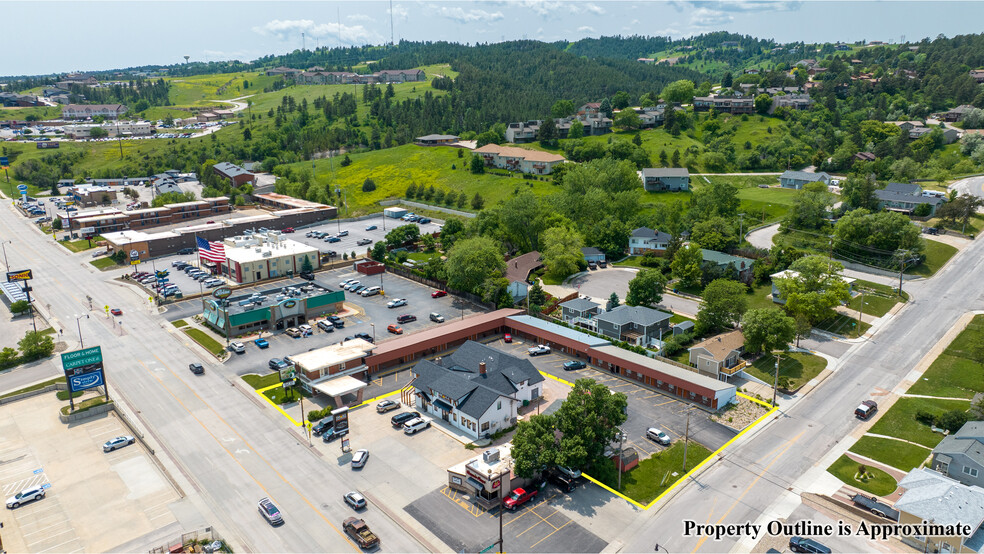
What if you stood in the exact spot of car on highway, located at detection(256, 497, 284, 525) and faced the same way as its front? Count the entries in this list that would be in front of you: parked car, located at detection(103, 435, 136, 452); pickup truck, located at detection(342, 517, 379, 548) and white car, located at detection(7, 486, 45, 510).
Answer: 1

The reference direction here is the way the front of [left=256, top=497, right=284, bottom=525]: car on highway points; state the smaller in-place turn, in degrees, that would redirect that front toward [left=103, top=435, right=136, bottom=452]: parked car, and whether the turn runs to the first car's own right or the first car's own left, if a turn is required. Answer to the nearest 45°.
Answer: approximately 180°

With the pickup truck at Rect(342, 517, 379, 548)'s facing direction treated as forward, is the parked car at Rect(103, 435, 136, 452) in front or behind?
in front

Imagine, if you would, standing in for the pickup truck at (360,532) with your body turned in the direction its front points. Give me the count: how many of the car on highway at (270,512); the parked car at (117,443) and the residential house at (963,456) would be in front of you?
2

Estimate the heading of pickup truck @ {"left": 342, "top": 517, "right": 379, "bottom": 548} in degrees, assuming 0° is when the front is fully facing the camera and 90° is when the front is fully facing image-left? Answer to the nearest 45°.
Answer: approximately 135°

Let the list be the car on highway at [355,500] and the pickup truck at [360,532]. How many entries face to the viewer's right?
0

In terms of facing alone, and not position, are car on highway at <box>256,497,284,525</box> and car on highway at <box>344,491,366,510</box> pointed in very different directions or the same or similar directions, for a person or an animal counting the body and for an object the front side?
very different directions

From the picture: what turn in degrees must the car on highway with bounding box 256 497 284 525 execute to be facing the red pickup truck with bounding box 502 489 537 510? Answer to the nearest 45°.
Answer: approximately 45° to its left

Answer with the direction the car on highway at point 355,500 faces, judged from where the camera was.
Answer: facing away from the viewer and to the left of the viewer

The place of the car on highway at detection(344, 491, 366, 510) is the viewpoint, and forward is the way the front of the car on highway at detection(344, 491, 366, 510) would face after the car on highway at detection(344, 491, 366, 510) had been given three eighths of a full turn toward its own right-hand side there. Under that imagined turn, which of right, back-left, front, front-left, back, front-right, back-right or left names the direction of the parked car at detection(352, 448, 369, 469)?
left

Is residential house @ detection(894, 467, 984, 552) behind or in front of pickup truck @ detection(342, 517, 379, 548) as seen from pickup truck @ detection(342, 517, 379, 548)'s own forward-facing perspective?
behind

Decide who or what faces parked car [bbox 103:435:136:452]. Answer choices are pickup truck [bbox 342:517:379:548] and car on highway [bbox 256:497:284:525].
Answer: the pickup truck

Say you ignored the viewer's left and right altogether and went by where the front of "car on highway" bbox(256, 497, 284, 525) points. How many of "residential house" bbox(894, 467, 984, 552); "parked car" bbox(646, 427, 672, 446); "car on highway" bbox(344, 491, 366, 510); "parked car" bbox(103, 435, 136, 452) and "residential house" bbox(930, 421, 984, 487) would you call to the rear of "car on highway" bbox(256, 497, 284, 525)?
1

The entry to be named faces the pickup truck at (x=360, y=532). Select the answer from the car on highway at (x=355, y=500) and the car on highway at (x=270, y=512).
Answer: the car on highway at (x=270, y=512)
